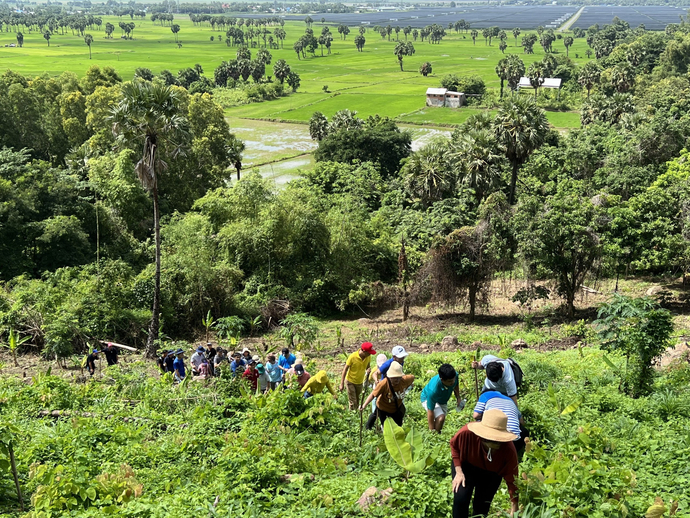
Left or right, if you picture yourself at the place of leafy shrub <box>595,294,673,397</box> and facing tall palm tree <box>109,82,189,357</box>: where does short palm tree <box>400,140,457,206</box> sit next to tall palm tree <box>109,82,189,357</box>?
right

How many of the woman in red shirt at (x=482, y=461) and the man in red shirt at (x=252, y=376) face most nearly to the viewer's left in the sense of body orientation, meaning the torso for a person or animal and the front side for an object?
0

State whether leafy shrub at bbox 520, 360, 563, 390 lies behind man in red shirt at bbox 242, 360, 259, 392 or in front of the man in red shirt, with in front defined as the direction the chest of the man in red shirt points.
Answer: in front
